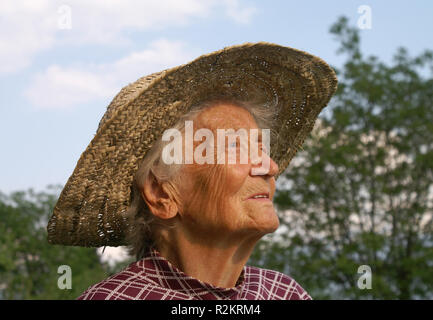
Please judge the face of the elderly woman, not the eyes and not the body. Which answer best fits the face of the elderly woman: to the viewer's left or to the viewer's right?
to the viewer's right

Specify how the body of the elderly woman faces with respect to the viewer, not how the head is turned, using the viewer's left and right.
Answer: facing the viewer and to the right of the viewer
